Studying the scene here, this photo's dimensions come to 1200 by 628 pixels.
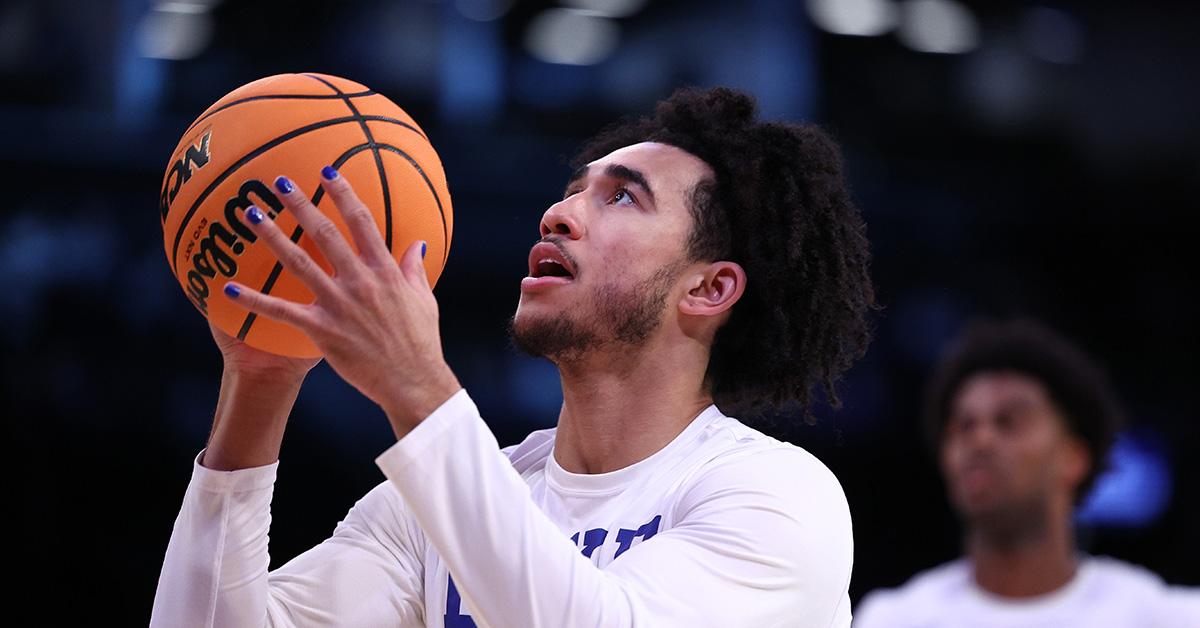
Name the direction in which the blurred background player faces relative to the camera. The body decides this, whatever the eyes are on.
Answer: toward the camera

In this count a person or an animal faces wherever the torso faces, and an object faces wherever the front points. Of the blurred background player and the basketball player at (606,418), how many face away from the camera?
0

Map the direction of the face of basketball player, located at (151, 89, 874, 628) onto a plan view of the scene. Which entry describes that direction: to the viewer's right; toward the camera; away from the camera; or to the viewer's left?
to the viewer's left

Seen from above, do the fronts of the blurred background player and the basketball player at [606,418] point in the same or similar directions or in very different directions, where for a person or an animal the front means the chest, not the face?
same or similar directions

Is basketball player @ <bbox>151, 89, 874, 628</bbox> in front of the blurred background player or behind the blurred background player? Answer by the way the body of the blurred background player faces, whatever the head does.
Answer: in front

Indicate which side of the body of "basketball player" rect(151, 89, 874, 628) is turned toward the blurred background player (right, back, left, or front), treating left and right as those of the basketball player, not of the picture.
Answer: back
